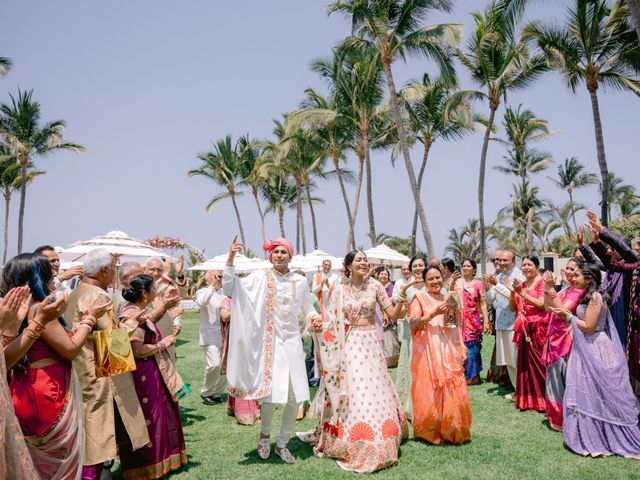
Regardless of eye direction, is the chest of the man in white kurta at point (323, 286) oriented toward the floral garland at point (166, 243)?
no

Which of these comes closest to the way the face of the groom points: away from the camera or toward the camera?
toward the camera

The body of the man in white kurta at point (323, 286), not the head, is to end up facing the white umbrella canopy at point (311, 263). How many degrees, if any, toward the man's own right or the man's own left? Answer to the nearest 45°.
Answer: approximately 180°

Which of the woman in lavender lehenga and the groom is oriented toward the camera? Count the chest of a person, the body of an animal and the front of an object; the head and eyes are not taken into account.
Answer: the groom

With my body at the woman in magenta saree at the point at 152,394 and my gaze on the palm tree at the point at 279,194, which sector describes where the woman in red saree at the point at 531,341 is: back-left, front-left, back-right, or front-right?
front-right

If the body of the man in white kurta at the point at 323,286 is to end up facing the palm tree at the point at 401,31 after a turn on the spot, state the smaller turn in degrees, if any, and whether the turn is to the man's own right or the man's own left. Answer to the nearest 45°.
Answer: approximately 180°

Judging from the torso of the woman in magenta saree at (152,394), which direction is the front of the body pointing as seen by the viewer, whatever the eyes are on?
to the viewer's right

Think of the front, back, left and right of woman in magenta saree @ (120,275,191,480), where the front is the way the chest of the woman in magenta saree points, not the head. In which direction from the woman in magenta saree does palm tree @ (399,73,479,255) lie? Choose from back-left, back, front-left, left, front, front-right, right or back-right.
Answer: front-left

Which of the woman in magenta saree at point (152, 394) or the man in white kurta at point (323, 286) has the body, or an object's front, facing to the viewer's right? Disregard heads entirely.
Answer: the woman in magenta saree

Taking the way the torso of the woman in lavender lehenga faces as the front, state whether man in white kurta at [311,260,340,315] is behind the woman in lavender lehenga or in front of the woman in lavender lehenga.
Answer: in front

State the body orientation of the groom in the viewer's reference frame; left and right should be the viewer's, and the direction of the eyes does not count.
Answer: facing the viewer

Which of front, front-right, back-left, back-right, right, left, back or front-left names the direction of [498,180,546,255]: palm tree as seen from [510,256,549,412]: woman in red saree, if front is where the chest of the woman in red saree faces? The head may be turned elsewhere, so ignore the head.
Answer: back-right

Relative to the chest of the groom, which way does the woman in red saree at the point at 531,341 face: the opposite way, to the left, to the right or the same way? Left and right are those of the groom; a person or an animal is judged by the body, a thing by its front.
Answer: to the right

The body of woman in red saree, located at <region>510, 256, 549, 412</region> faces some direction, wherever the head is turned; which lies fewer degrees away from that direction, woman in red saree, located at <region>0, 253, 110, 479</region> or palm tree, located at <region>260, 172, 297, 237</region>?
the woman in red saree, located at <region>0, 253, 110, 479</region>

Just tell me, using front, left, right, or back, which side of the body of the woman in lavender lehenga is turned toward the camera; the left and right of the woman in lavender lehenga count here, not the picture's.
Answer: left

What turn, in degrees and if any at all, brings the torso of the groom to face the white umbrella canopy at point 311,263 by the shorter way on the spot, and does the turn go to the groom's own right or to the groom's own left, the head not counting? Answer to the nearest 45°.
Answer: approximately 180°

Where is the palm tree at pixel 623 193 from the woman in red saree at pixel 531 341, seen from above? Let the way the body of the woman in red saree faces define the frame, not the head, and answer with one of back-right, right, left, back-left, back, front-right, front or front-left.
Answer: back-right

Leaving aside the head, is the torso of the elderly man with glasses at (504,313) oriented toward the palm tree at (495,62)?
no

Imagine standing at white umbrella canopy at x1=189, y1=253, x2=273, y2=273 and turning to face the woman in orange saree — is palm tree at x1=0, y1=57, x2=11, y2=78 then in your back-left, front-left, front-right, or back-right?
back-right

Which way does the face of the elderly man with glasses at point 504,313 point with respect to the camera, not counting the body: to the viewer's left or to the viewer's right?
to the viewer's left

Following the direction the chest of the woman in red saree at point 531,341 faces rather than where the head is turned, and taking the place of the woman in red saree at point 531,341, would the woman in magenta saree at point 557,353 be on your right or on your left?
on your left
